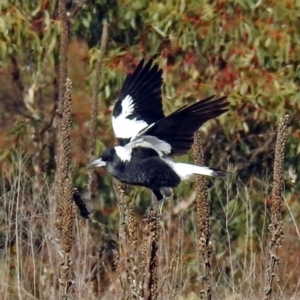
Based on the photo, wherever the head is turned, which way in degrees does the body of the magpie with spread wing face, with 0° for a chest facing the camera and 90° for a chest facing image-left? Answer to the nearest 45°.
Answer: approximately 90°

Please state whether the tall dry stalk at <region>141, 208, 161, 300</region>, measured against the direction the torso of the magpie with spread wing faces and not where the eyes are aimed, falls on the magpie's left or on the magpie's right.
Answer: on the magpie's left
